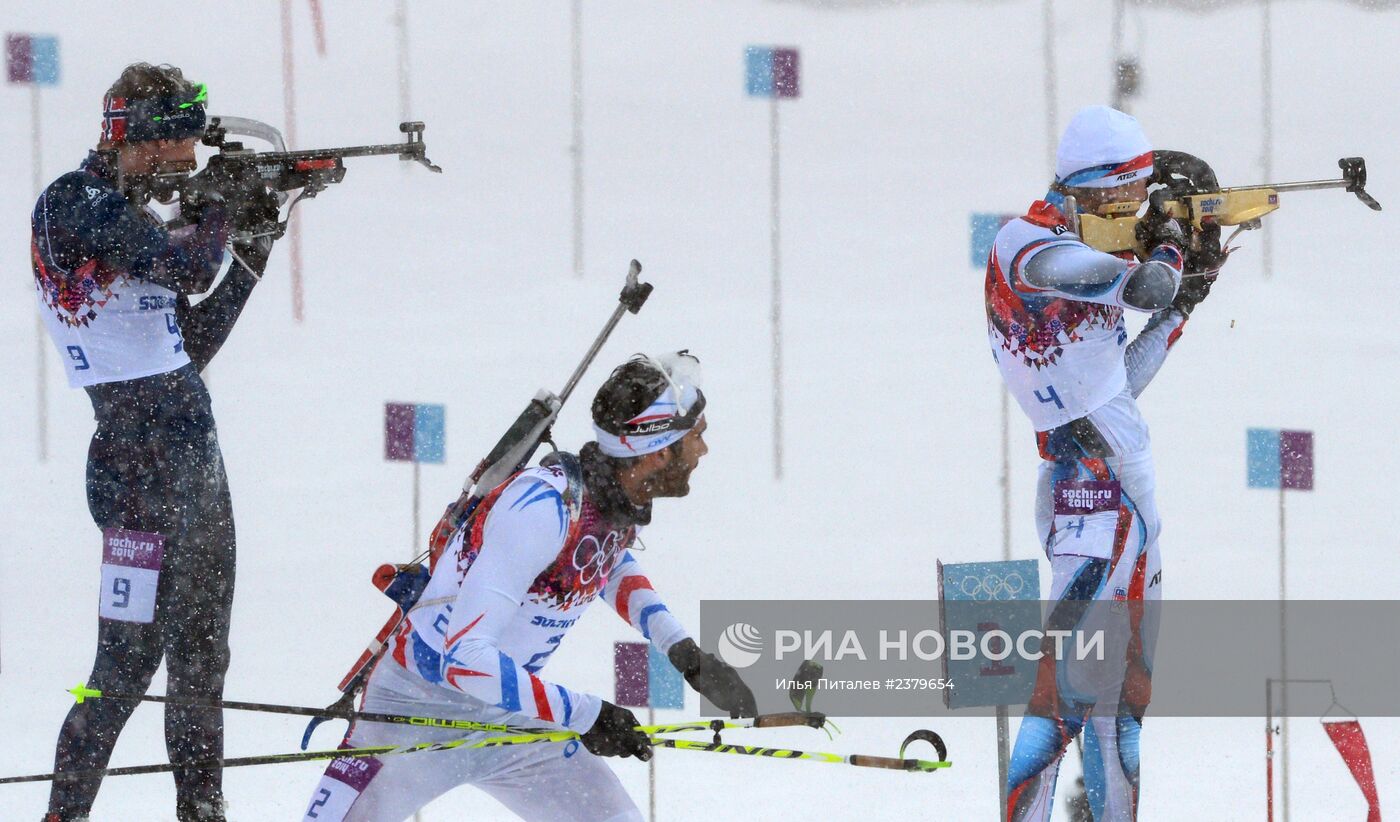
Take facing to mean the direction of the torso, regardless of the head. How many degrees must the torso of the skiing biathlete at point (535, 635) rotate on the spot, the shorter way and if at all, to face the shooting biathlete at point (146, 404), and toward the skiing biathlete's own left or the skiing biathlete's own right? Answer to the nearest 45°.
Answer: approximately 135° to the skiing biathlete's own left

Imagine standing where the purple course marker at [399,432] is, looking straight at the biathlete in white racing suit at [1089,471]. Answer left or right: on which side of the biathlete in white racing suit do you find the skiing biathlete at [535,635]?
right

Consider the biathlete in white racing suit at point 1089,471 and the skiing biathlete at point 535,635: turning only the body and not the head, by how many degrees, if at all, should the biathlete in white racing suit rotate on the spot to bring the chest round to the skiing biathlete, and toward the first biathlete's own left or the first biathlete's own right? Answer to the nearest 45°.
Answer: approximately 135° to the first biathlete's own right

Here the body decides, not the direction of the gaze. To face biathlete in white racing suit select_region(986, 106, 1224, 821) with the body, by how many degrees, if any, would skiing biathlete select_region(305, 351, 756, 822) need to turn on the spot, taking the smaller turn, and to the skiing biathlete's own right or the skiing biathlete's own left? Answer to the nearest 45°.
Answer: approximately 45° to the skiing biathlete's own left

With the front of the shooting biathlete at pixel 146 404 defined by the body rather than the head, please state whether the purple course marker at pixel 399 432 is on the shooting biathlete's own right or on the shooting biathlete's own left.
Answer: on the shooting biathlete's own left

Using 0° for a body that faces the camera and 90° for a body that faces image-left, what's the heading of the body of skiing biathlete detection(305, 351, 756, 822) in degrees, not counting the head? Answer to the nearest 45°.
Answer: approximately 270°
